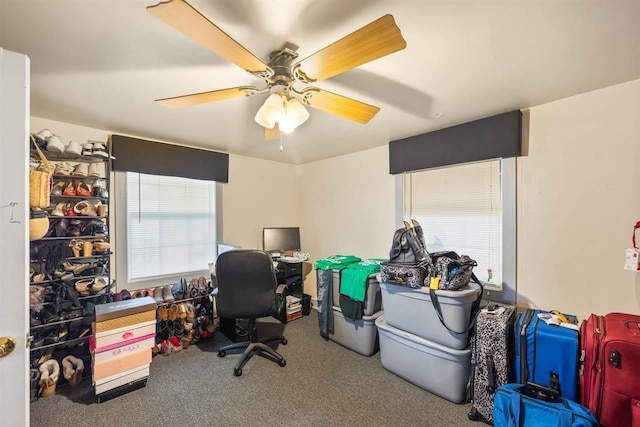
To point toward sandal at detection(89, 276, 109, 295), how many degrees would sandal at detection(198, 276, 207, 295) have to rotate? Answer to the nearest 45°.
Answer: approximately 45° to its right

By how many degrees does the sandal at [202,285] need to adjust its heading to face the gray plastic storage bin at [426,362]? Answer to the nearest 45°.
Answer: approximately 45° to its left

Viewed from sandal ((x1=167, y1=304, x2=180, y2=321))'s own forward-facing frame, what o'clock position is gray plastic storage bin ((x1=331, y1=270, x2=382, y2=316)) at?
The gray plastic storage bin is roughly at 10 o'clock from the sandal.

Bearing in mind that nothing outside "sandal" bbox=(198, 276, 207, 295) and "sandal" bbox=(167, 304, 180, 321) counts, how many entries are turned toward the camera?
2

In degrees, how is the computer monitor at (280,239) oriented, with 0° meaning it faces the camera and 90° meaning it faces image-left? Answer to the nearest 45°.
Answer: approximately 0°

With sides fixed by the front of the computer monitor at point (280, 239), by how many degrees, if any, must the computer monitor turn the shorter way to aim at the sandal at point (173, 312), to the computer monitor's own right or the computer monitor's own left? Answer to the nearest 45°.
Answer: approximately 45° to the computer monitor's own right

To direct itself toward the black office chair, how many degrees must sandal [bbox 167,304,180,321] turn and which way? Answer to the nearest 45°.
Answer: approximately 45° to its left

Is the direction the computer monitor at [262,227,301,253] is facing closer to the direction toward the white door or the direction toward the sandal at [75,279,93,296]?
the white door

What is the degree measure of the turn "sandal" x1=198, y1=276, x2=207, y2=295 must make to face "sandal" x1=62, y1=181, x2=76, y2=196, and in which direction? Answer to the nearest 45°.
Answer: approximately 90° to its right

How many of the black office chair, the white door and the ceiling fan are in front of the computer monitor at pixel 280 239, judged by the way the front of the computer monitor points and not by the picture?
3
